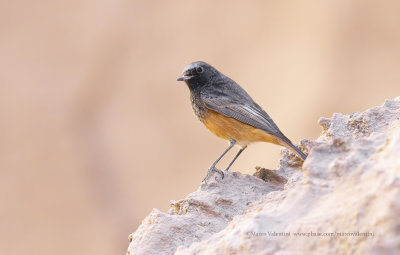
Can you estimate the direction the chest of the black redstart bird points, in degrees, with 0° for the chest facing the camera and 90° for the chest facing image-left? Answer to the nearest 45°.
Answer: approximately 90°
